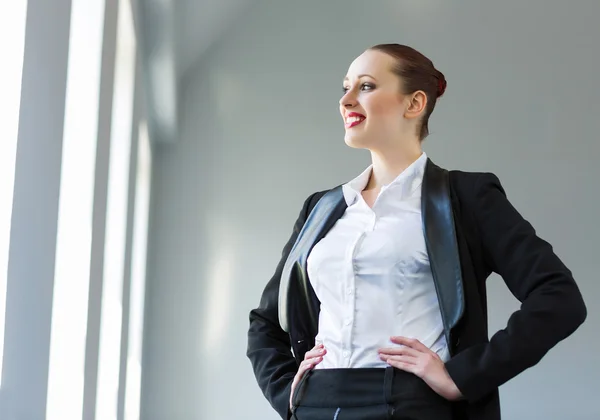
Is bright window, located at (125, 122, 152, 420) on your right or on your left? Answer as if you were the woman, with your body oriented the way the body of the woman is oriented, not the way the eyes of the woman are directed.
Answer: on your right

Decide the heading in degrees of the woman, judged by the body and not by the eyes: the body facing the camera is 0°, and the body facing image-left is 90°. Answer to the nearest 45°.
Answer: approximately 45°

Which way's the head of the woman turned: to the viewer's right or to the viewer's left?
to the viewer's left

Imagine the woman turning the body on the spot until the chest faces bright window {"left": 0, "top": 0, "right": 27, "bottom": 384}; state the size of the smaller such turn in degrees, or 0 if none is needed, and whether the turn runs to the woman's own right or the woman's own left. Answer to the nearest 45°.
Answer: approximately 45° to the woman's own right

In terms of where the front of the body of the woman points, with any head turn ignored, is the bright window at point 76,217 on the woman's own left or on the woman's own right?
on the woman's own right

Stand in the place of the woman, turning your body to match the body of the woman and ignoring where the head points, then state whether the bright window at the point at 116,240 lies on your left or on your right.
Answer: on your right

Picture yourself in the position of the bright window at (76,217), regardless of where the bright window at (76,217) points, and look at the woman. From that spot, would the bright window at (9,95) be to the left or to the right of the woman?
right
